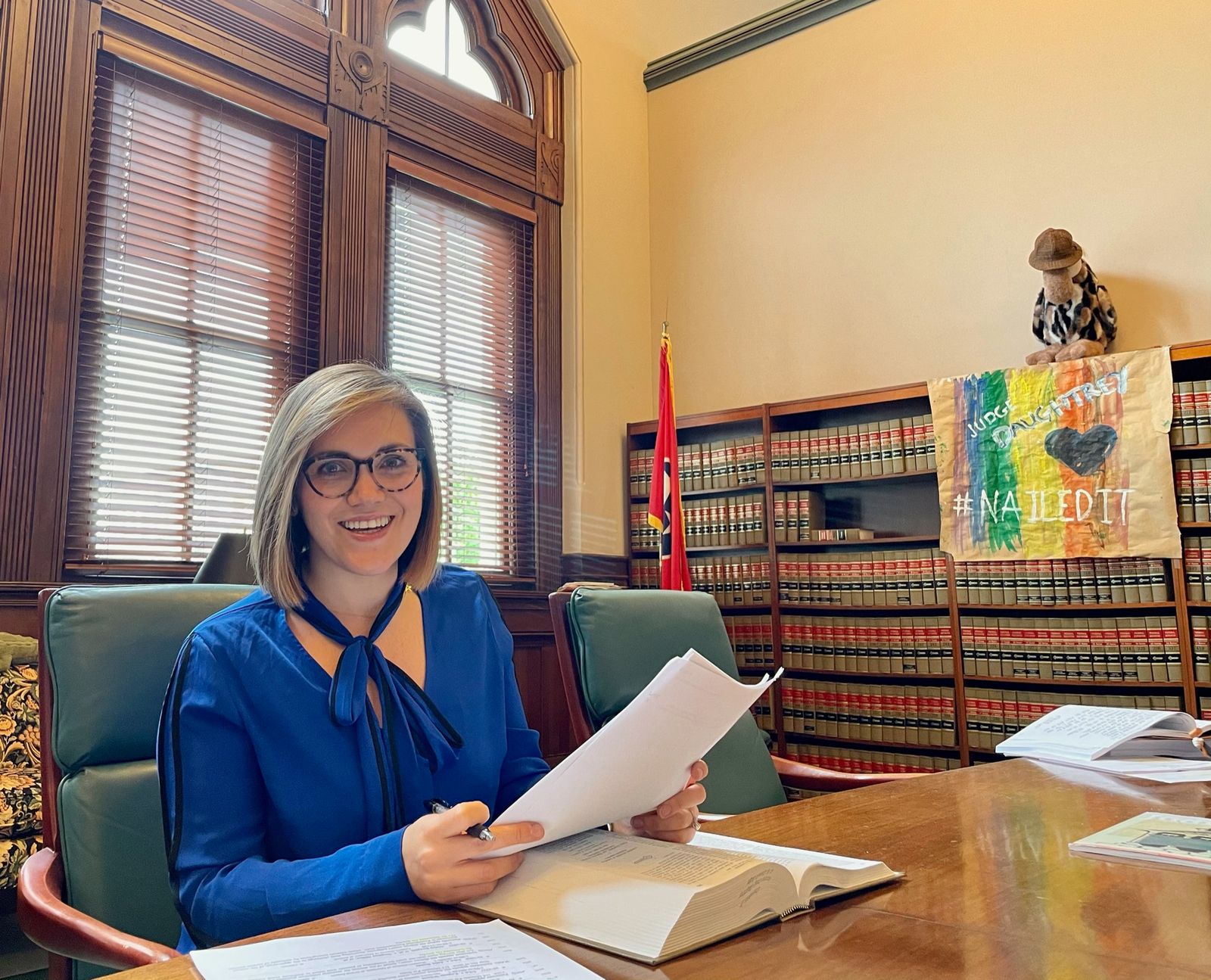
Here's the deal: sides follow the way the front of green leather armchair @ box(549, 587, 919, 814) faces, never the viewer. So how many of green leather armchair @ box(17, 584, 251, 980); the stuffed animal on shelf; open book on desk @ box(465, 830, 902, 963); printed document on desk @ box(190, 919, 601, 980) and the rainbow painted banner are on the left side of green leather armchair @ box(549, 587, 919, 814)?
2

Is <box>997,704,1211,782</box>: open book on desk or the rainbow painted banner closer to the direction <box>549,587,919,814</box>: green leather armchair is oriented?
the open book on desk

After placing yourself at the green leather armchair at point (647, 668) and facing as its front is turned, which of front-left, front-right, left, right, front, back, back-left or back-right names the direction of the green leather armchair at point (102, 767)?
right

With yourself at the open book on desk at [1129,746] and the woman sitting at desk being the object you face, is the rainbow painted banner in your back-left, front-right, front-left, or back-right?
back-right

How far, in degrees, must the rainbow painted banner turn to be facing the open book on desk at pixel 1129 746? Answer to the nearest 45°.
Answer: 0° — it already faces it

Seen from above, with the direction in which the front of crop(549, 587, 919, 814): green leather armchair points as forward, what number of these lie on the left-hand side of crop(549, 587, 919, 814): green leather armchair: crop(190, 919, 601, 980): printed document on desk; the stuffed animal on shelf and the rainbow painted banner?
2

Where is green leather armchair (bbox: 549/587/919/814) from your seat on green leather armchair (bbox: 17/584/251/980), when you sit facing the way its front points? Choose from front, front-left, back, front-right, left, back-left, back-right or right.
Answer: front-left

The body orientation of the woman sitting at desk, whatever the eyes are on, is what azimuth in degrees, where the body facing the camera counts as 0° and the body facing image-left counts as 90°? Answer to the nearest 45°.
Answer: approximately 315°

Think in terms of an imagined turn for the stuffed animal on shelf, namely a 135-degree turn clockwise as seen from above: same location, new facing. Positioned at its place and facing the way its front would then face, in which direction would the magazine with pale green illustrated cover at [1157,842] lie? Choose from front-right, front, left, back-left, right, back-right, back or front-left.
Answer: back

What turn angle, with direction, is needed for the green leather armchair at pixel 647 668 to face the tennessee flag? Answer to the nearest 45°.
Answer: approximately 135° to its left
